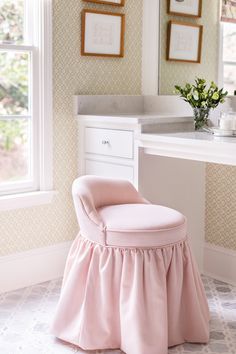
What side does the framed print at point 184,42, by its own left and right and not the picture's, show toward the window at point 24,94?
right

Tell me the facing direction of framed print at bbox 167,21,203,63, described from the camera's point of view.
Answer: facing the viewer and to the right of the viewer

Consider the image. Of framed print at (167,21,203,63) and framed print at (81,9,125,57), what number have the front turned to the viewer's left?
0

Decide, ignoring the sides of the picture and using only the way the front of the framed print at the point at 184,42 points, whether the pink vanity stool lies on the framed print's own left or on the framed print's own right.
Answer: on the framed print's own right

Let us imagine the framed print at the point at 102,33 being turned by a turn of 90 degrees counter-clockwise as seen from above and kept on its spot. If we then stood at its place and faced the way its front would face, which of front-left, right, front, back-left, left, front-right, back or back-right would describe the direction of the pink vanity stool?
back-right

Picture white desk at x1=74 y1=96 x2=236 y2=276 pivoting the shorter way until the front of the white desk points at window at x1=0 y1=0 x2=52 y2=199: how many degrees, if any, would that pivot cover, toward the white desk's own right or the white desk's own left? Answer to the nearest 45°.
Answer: approximately 45° to the white desk's own right

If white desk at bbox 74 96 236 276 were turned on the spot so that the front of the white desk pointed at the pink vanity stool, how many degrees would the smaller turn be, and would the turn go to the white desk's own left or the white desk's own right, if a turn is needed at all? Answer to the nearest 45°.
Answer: approximately 45° to the white desk's own left
